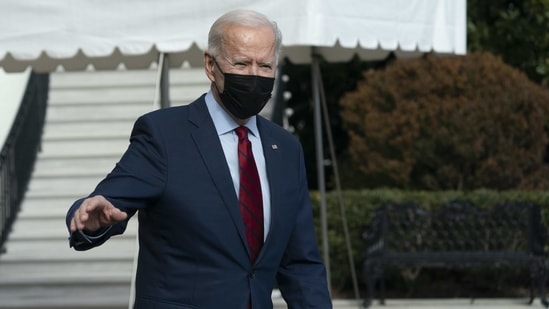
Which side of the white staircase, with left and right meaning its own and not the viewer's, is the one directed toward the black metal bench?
left

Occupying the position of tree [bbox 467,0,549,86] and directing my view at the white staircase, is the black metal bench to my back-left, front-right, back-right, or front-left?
front-left

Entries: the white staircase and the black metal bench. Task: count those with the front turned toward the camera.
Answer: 2

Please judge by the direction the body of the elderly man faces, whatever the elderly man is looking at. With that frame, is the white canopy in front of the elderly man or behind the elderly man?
behind

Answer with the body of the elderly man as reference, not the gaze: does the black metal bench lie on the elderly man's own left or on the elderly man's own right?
on the elderly man's own left

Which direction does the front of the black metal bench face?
toward the camera

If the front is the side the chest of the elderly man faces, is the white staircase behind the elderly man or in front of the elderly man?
behind

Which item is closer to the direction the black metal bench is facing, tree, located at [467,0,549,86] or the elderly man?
the elderly man

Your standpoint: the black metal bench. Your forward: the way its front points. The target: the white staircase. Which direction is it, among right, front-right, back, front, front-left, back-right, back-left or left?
right

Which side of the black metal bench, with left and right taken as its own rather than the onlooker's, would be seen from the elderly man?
front

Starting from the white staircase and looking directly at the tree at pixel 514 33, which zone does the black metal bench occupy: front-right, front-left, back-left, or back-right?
front-right
